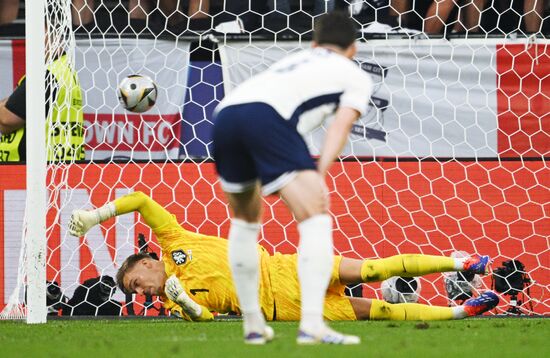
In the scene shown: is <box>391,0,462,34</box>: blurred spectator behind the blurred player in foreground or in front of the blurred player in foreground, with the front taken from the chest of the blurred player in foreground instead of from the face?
in front

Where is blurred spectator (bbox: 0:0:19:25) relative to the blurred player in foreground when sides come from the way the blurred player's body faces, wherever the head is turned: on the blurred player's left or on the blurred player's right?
on the blurred player's left

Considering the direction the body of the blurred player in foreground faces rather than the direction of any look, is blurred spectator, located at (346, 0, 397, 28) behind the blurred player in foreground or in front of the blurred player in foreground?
in front

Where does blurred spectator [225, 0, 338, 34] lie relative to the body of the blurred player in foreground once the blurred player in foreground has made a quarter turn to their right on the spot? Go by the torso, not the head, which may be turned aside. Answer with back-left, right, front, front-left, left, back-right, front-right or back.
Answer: back-left

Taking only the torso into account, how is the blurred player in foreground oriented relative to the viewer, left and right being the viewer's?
facing away from the viewer and to the right of the viewer

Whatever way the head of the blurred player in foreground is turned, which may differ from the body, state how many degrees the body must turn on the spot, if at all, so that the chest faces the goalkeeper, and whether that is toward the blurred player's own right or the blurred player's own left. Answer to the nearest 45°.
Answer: approximately 45° to the blurred player's own left

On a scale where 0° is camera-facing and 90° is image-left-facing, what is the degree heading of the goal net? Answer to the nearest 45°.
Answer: approximately 0°

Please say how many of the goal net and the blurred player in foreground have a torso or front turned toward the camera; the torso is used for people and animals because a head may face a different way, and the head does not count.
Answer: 1
